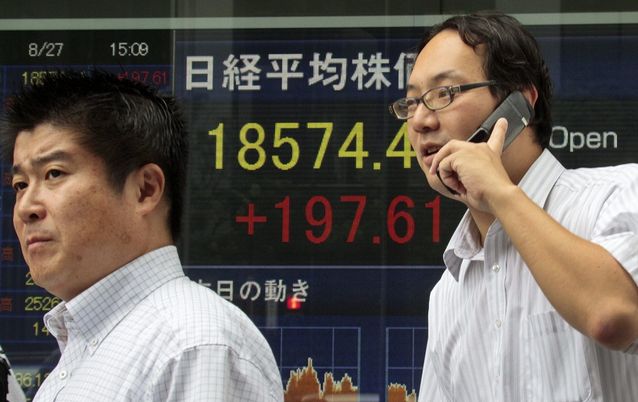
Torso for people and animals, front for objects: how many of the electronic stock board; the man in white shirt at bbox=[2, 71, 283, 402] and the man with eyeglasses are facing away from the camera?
0

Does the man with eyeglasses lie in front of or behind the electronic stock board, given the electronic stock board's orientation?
in front

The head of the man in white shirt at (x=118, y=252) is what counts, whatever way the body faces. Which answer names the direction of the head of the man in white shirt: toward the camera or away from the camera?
toward the camera

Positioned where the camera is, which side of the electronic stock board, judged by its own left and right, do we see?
front

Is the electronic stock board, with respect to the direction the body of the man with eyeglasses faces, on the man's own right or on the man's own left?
on the man's own right

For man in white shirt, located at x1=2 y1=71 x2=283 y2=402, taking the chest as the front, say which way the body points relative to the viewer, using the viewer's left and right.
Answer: facing the viewer and to the left of the viewer

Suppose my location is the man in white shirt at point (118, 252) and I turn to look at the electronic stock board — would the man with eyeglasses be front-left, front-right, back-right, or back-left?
front-right

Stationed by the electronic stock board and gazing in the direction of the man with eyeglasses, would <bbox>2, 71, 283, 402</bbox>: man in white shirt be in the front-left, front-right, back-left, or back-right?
front-right

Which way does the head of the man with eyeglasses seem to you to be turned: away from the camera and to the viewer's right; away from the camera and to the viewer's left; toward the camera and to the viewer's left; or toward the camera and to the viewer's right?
toward the camera and to the viewer's left

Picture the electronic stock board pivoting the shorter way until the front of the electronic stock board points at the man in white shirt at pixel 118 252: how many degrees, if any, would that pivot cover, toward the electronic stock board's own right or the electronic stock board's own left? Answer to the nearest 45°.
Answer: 0° — it already faces them

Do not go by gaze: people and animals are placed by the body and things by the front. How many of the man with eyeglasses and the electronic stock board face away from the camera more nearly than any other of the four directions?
0

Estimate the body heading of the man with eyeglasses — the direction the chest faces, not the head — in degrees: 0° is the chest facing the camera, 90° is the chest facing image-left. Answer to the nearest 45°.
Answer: approximately 45°

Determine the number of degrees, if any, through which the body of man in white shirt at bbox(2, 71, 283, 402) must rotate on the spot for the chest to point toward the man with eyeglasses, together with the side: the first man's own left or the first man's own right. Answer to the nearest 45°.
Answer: approximately 135° to the first man's own left
